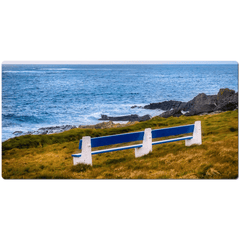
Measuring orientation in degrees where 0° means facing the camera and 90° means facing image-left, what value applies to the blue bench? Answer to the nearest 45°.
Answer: approximately 135°

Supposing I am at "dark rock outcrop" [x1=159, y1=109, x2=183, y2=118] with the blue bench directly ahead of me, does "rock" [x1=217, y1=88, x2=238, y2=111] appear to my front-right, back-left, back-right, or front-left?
back-left
